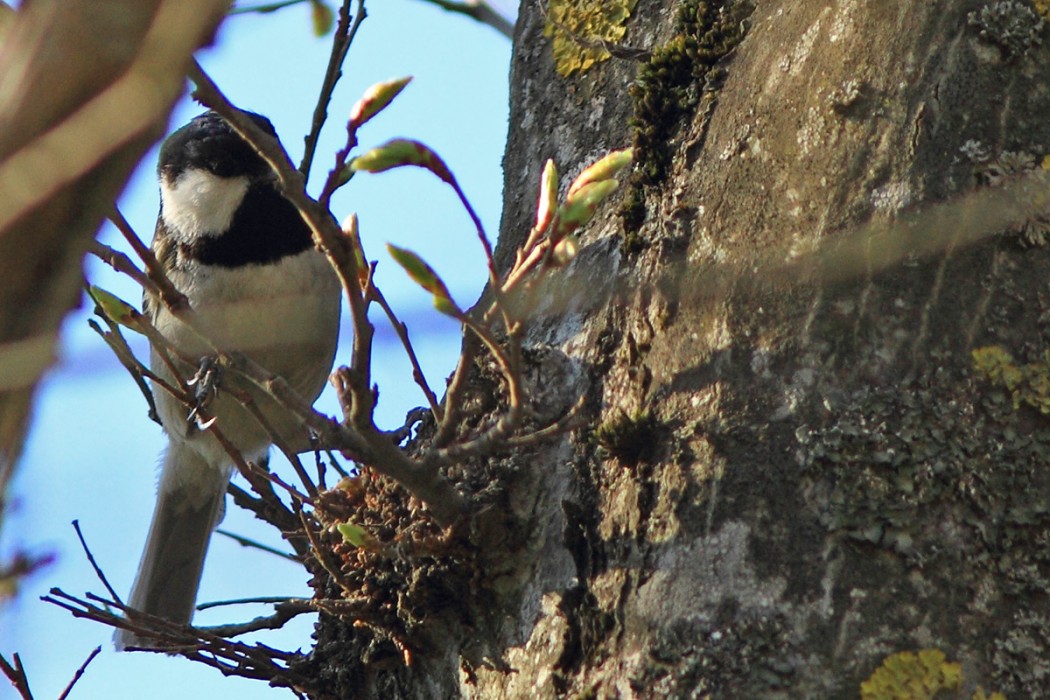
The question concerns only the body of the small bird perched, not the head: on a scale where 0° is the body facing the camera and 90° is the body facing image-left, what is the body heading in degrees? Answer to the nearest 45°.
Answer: approximately 315°

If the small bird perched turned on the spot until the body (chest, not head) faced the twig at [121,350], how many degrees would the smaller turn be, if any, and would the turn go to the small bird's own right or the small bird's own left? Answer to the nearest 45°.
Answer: approximately 45° to the small bird's own right

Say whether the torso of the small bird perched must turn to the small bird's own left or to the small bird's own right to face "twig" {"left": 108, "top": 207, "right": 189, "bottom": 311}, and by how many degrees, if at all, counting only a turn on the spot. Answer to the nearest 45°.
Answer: approximately 45° to the small bird's own right
